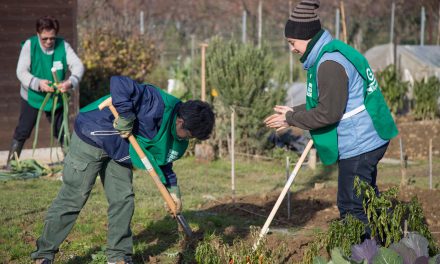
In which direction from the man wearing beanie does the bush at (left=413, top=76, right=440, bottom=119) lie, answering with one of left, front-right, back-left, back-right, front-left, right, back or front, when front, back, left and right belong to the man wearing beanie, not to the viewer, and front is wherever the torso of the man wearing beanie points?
right

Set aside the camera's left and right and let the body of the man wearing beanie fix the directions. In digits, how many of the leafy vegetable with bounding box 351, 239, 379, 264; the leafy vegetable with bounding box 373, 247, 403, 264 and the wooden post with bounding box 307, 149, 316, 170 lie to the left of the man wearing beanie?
2

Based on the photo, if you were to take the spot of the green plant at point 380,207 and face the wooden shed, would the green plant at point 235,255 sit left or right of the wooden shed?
left

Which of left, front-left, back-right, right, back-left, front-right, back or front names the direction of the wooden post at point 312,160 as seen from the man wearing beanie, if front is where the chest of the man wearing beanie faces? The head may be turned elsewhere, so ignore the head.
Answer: right

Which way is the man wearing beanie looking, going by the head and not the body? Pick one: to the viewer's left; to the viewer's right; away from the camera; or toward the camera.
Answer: to the viewer's left

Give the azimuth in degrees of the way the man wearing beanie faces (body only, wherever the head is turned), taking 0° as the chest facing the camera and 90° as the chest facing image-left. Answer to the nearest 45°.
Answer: approximately 90°

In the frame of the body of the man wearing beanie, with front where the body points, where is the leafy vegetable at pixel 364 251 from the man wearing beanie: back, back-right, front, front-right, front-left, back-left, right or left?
left

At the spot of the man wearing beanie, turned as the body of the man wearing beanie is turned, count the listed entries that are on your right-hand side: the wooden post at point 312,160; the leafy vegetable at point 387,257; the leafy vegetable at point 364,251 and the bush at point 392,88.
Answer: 2

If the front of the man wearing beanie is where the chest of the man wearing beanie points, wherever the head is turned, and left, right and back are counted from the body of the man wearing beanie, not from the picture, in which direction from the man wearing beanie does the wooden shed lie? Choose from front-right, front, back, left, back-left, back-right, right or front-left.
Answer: front-right
